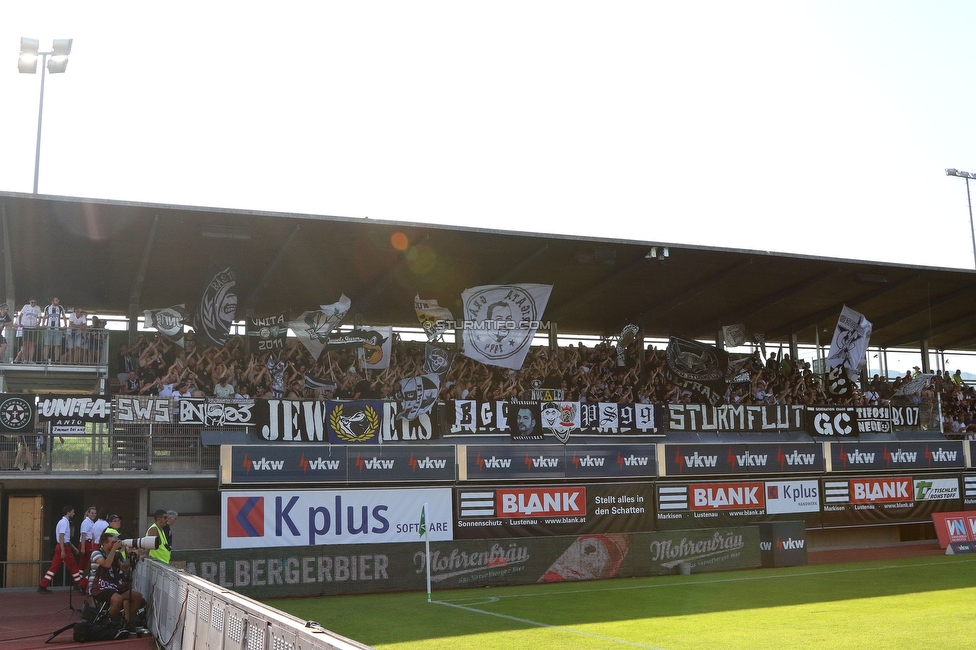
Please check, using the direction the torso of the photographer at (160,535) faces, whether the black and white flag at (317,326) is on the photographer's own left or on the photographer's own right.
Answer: on the photographer's own left

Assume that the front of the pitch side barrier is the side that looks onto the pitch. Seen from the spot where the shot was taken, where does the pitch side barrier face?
facing away from the viewer and to the right of the viewer

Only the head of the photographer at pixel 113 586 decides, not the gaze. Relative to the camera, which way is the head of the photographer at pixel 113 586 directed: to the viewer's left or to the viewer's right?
to the viewer's right

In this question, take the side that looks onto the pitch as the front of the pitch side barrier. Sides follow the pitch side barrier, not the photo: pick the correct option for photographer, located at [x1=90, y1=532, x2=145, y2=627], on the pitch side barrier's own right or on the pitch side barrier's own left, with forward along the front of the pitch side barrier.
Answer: on the pitch side barrier's own left
